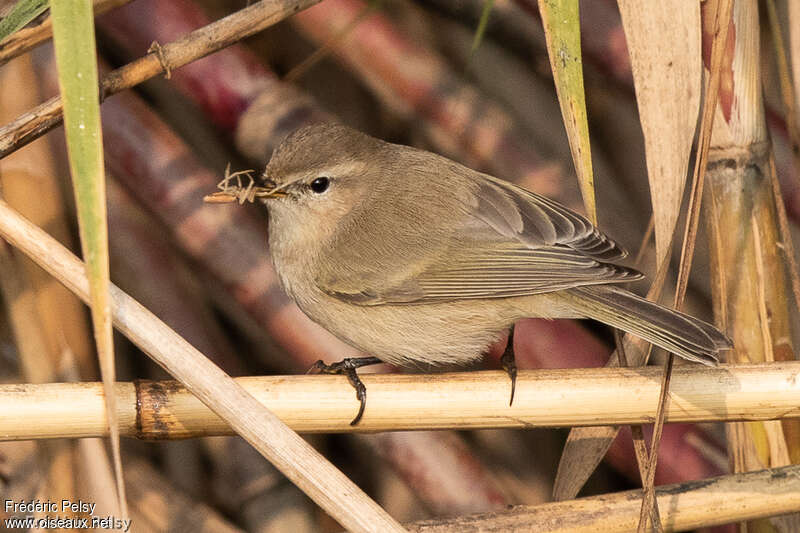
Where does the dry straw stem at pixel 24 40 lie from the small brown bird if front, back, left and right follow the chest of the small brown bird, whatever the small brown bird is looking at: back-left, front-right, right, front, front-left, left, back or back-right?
front-left

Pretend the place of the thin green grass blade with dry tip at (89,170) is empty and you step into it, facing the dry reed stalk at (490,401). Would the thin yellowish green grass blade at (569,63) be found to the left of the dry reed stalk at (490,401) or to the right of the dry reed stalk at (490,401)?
left

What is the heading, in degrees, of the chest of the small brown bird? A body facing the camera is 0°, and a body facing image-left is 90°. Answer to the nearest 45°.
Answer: approximately 90°
